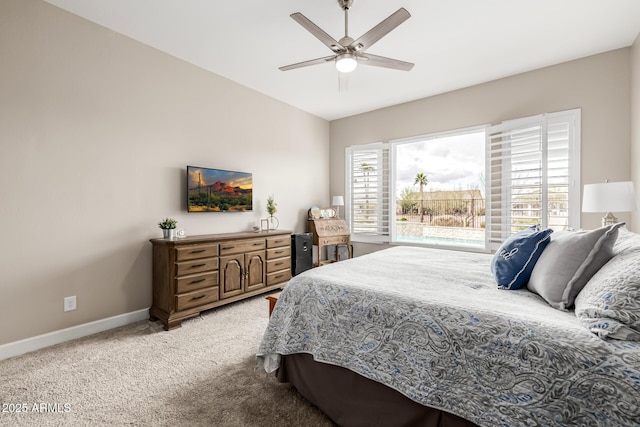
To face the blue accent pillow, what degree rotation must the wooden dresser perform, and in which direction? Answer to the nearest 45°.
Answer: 0° — it already faces it

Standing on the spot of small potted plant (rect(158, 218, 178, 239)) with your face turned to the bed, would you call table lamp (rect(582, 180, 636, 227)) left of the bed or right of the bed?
left

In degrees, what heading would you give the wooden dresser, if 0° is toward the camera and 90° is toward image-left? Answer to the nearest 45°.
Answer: approximately 315°

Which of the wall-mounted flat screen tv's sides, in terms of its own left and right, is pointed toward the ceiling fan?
front

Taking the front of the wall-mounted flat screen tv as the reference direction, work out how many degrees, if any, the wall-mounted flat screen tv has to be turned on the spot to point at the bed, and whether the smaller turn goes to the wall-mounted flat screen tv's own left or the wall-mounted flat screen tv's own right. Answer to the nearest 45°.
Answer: approximately 45° to the wall-mounted flat screen tv's own right

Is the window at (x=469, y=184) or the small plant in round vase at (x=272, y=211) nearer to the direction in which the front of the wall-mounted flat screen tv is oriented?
the window

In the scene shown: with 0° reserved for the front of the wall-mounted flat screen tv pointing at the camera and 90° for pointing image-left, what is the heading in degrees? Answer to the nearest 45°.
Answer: approximately 315°

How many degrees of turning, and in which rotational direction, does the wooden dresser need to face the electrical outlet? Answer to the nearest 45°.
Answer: approximately 135° to its right

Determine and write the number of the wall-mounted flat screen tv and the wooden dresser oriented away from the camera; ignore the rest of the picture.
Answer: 0
